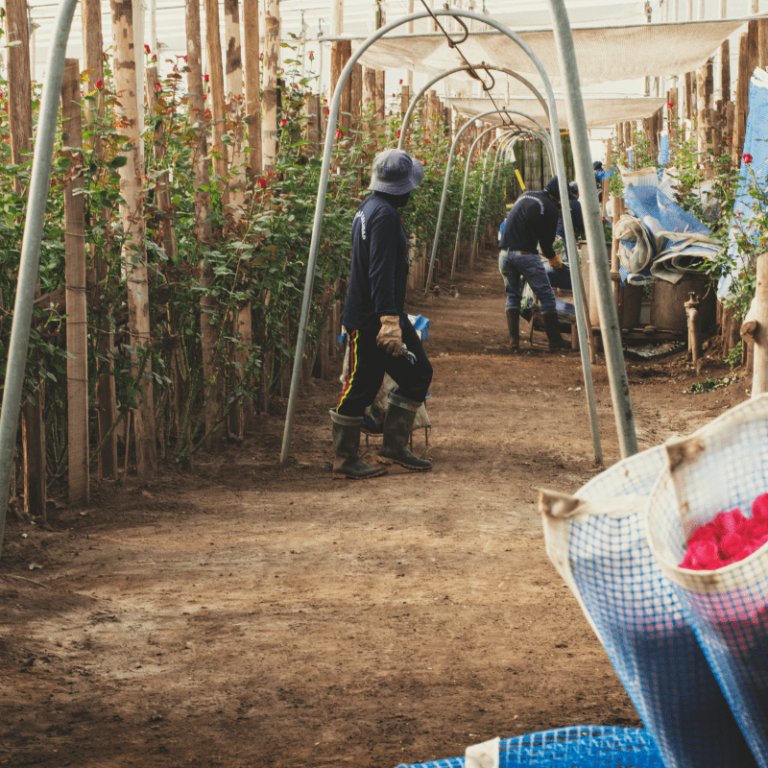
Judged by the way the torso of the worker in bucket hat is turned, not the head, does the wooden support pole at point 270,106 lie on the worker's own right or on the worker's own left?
on the worker's own left

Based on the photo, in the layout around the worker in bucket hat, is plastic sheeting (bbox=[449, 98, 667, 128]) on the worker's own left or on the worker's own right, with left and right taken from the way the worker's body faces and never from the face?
on the worker's own left

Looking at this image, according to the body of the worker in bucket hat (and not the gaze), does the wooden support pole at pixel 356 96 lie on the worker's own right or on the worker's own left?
on the worker's own left

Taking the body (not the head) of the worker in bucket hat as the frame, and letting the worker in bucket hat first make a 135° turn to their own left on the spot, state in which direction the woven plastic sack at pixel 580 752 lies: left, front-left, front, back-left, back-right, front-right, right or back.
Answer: back-left

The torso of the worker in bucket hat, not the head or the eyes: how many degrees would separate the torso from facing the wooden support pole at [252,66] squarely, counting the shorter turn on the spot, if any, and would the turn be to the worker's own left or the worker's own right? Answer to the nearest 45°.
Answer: approximately 135° to the worker's own left

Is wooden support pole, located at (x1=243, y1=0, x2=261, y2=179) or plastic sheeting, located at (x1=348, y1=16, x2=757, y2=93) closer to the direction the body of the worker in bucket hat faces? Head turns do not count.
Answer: the plastic sheeting

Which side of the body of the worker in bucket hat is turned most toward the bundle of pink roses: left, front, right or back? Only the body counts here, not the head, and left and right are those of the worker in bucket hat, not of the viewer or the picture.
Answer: right

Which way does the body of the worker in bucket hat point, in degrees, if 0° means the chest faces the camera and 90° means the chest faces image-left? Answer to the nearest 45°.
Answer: approximately 270°

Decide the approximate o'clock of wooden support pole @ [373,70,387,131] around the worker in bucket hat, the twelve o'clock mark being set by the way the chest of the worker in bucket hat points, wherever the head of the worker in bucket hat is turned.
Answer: The wooden support pole is roughly at 9 o'clock from the worker in bucket hat.

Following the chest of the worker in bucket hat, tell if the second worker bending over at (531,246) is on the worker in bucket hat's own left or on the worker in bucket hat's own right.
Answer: on the worker in bucket hat's own left
